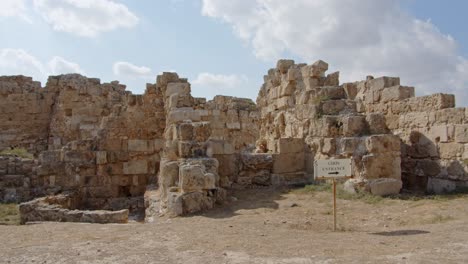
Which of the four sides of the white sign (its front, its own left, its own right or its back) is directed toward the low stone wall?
right

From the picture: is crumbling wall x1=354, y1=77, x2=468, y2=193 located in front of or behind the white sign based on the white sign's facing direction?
behind

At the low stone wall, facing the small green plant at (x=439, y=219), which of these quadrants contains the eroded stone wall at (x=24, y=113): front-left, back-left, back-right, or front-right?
back-left

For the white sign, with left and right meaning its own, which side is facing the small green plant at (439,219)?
left

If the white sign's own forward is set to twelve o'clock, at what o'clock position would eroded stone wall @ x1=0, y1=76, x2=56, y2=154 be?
The eroded stone wall is roughly at 4 o'clock from the white sign.

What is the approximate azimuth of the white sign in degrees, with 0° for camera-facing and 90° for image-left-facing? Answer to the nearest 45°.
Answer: approximately 0°

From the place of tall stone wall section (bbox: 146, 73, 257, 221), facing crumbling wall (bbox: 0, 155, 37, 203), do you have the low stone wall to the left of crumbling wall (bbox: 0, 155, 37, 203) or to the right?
left

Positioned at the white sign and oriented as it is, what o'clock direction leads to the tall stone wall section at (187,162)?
The tall stone wall section is roughly at 4 o'clock from the white sign.

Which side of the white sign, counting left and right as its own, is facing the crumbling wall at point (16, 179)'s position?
right
